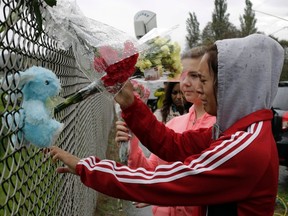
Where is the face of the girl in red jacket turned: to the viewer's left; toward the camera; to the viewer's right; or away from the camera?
to the viewer's left

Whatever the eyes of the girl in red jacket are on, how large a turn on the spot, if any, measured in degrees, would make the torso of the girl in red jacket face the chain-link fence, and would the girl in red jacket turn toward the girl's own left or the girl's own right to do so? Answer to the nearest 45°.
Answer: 0° — they already face it

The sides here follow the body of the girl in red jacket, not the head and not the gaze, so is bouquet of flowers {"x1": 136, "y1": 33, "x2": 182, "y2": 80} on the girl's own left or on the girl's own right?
on the girl's own right

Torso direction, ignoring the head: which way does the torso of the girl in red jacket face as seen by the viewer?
to the viewer's left
